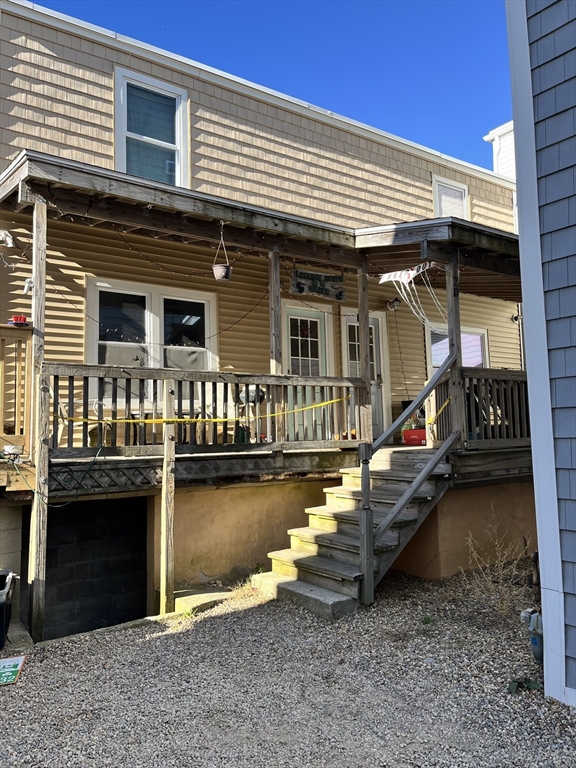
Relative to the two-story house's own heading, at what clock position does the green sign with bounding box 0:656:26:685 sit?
The green sign is roughly at 2 o'clock from the two-story house.

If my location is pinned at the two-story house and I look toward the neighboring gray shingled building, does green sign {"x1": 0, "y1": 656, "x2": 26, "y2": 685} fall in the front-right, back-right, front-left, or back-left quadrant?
front-right

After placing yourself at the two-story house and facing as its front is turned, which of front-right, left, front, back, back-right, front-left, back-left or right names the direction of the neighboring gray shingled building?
front

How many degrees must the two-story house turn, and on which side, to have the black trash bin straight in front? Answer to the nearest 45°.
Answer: approximately 90° to its right

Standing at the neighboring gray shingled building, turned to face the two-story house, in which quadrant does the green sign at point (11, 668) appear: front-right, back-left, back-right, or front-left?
front-left

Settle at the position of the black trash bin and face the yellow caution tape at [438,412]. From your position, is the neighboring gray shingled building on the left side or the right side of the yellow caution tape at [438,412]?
right

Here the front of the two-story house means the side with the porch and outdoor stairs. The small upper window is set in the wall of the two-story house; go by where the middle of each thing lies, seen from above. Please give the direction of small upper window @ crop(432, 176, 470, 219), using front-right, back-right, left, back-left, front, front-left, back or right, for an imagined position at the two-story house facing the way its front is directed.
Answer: left

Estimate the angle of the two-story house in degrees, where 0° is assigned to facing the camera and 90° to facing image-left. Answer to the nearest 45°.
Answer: approximately 315°
